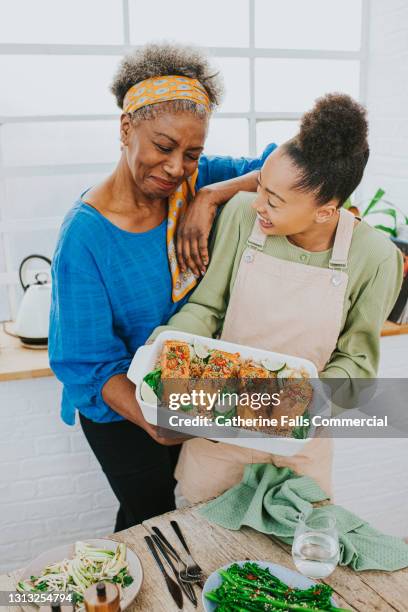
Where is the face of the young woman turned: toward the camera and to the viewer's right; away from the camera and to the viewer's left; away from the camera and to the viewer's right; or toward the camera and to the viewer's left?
toward the camera and to the viewer's left

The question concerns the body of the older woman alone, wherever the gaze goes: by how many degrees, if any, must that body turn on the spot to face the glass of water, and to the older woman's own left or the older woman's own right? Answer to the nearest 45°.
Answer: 0° — they already face it

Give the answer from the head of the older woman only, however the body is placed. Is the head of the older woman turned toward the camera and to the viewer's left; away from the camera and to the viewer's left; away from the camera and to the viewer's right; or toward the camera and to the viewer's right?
toward the camera and to the viewer's right

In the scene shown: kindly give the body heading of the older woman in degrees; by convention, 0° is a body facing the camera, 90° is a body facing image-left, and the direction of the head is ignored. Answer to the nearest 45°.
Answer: approximately 315°
